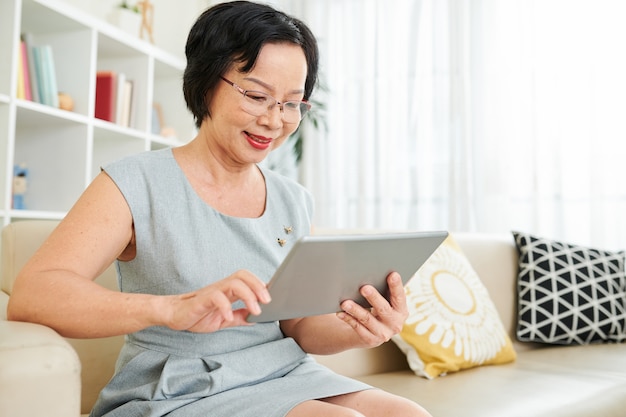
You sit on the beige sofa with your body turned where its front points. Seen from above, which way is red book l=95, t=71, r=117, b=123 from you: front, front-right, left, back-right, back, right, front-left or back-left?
back-right

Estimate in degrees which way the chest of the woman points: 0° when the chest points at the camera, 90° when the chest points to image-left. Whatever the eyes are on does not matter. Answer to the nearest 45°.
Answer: approximately 315°

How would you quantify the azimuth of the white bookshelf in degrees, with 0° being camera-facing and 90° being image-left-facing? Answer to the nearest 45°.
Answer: approximately 315°

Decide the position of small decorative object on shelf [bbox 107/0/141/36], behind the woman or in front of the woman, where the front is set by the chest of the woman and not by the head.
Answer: behind

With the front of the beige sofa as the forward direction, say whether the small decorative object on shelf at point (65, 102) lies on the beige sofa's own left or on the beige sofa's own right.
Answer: on the beige sofa's own right

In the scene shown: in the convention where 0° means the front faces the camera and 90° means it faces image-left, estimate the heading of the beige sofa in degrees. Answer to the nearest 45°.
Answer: approximately 0°

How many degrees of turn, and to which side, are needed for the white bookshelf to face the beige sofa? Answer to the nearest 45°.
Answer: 0° — it already faces it

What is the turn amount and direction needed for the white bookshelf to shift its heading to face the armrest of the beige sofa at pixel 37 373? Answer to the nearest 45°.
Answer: approximately 45° to its right
